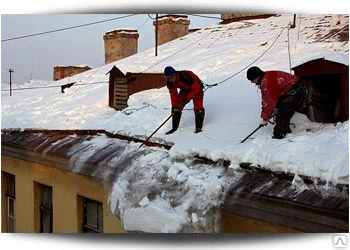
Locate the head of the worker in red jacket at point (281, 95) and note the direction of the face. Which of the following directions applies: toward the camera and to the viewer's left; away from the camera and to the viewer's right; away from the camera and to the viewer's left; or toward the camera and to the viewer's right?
toward the camera and to the viewer's left

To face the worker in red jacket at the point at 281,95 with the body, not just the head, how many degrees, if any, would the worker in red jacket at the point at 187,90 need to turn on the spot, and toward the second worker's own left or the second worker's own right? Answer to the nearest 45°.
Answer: approximately 90° to the second worker's own left

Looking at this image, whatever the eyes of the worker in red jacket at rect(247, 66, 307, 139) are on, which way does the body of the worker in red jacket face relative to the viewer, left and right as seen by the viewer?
facing to the left of the viewer

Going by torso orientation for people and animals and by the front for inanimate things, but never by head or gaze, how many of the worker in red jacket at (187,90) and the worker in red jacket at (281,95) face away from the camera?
0

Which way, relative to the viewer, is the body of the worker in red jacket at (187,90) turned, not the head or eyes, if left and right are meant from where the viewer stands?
facing the viewer and to the left of the viewer

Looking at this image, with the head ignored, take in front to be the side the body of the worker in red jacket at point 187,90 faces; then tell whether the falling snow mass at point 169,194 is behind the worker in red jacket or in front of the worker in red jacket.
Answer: in front

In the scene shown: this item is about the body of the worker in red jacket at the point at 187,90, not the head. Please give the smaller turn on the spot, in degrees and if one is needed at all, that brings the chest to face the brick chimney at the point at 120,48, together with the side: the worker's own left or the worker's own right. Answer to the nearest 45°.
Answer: approximately 135° to the worker's own right
